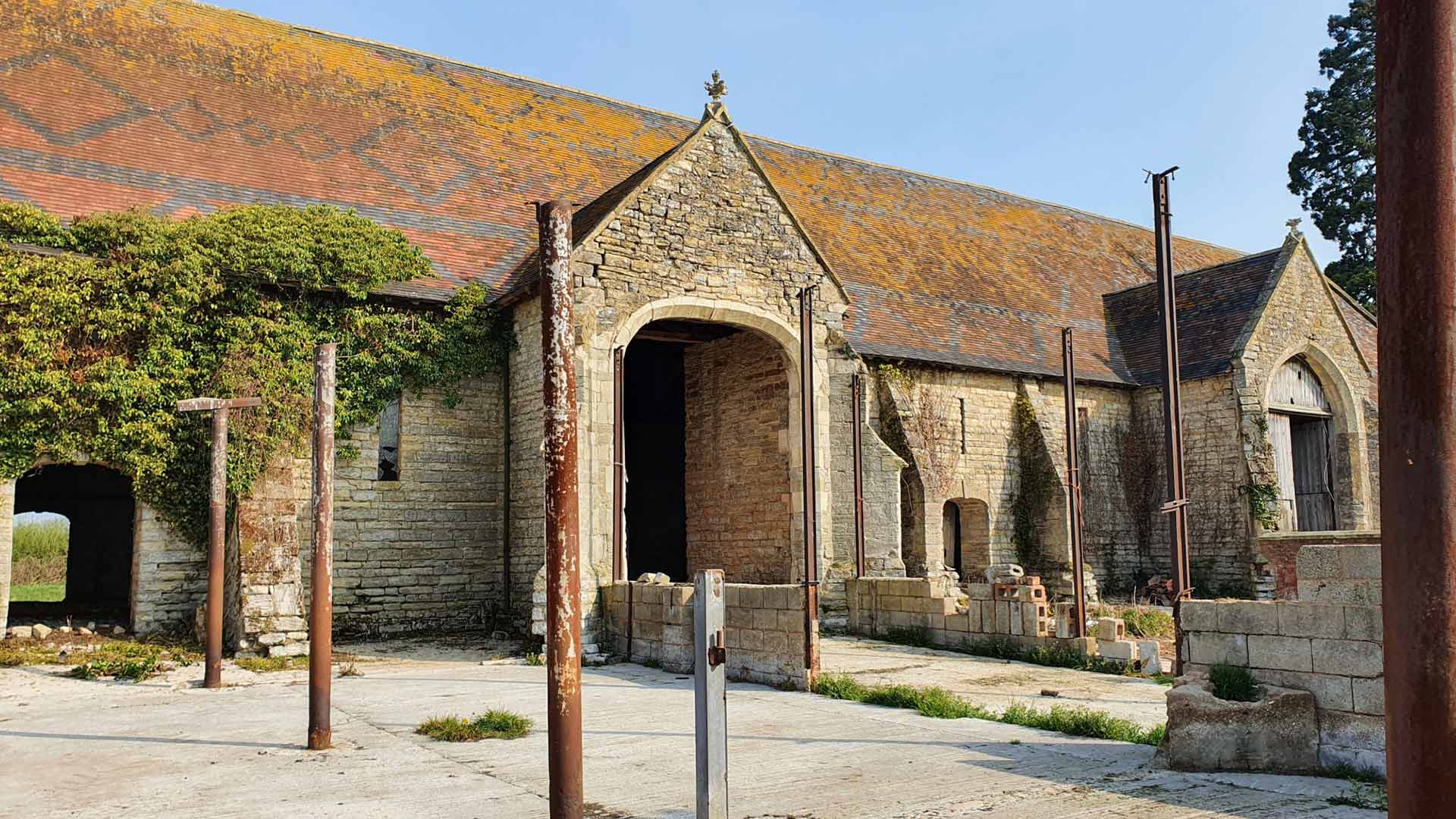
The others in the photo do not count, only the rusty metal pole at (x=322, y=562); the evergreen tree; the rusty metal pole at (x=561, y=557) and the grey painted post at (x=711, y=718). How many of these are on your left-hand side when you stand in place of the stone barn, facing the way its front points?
1

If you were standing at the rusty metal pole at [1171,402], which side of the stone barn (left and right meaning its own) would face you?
front

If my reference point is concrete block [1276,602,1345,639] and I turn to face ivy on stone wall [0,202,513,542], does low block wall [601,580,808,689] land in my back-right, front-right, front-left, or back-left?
front-right

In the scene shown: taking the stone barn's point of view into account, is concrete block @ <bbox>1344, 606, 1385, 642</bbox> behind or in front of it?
in front

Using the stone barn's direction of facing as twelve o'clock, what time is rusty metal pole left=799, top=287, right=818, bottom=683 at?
The rusty metal pole is roughly at 1 o'clock from the stone barn.

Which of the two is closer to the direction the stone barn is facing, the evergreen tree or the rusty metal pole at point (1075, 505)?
the rusty metal pole

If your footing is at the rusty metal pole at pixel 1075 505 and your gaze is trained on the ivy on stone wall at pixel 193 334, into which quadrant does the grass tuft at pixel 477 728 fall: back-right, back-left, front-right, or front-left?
front-left

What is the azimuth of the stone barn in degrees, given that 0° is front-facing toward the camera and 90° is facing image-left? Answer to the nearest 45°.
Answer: approximately 315°

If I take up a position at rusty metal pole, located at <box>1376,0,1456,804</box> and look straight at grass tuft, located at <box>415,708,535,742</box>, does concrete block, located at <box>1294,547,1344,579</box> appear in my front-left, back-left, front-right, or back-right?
front-right

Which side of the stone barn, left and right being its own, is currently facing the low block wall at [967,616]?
front

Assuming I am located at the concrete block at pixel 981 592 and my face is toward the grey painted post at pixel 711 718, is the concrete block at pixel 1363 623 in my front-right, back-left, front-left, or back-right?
front-left

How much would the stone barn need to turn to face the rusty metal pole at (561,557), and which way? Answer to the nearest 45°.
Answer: approximately 45° to its right

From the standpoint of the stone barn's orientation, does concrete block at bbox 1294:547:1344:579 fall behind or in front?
in front
